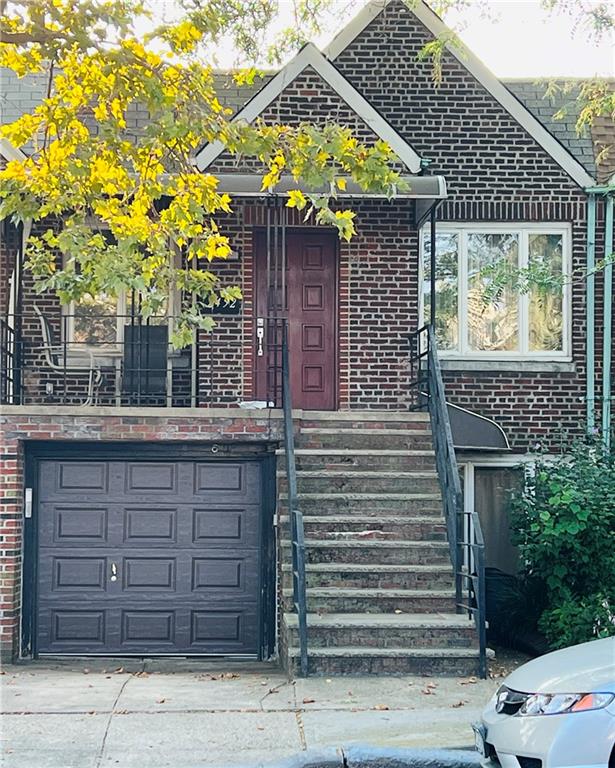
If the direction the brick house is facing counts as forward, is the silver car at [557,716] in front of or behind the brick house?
in front

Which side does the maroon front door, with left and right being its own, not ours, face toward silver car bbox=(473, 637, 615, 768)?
front

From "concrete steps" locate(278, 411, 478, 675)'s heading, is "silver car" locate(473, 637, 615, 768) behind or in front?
in front

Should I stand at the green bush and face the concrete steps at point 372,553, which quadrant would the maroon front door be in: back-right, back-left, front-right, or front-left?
front-right

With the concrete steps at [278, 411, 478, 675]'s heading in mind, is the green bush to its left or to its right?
on its left

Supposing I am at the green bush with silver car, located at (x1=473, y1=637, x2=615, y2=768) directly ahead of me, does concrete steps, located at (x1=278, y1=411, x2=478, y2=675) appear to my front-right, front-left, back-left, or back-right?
front-right

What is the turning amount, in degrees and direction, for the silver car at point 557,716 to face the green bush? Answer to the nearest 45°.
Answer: approximately 135° to its right

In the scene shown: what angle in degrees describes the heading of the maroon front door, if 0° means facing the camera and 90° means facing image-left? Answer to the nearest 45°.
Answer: approximately 0°

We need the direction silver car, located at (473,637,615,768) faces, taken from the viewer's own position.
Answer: facing the viewer and to the left of the viewer

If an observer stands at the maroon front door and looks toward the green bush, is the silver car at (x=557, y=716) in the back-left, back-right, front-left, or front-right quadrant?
front-right

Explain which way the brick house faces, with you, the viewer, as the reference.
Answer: facing the viewer

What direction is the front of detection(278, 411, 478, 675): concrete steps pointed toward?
toward the camera
